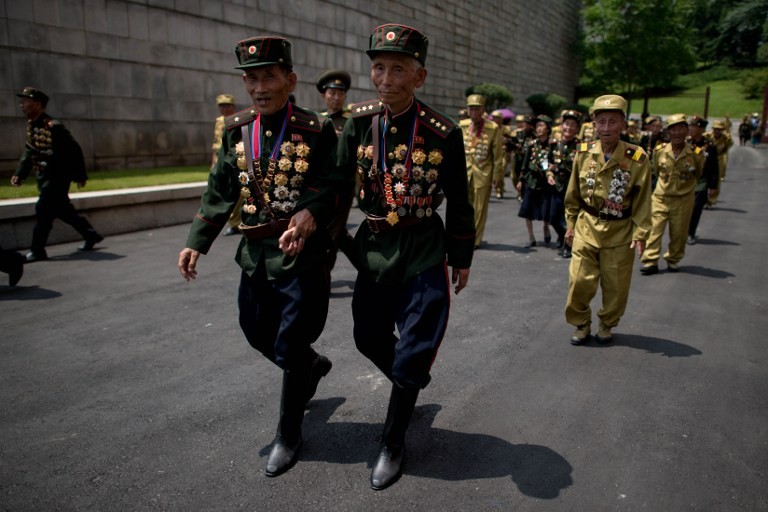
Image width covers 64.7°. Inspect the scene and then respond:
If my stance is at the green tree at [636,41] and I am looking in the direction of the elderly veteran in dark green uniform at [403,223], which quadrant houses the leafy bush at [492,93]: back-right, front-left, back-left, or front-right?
front-right

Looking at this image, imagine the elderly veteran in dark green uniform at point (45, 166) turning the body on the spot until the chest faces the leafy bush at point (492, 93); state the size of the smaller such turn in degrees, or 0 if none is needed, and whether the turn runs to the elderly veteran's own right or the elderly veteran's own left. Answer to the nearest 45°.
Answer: approximately 180°

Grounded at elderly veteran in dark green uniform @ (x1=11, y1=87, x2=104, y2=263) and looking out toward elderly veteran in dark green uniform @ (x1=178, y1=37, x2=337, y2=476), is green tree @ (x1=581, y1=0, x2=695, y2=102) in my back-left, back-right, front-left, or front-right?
back-left

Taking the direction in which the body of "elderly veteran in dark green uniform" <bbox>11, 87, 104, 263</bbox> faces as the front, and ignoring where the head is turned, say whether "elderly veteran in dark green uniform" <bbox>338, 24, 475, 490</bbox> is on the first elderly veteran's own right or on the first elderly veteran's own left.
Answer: on the first elderly veteran's own left

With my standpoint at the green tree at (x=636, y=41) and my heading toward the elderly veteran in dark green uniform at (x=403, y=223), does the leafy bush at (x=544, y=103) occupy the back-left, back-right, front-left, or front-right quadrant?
front-right

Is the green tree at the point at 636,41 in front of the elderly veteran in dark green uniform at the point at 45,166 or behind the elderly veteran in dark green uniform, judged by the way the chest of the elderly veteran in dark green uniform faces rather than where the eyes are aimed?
behind

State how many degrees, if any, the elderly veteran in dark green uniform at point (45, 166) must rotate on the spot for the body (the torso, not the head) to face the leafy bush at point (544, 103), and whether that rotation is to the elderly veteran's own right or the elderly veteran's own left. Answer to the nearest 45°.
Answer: approximately 180°

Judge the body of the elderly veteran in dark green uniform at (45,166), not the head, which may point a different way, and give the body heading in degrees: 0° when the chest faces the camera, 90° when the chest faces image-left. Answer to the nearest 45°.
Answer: approximately 45°

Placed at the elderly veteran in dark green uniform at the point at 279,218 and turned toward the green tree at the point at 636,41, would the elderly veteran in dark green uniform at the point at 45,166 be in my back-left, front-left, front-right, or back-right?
front-left
